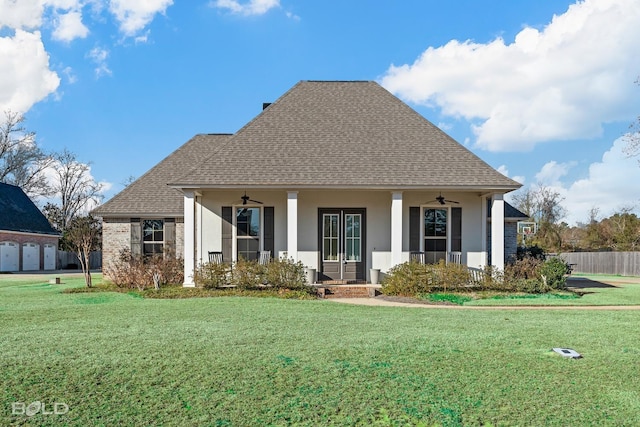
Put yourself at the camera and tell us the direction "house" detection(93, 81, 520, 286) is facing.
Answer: facing the viewer

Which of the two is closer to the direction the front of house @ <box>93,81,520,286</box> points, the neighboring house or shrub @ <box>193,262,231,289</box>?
the shrub

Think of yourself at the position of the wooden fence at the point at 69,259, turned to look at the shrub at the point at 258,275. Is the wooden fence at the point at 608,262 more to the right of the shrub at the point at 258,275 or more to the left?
left

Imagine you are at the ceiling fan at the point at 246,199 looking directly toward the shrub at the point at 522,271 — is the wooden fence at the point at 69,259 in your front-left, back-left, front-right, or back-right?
back-left

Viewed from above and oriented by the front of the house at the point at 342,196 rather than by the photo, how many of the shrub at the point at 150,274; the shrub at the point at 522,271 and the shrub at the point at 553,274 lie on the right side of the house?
1

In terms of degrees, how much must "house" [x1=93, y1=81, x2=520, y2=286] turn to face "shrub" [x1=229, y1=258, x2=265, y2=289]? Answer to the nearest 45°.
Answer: approximately 45° to its right

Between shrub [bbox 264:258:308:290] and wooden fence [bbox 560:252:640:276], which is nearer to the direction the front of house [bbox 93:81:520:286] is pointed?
the shrub

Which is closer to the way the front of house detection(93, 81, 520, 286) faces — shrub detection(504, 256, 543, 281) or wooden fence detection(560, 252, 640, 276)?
the shrub
